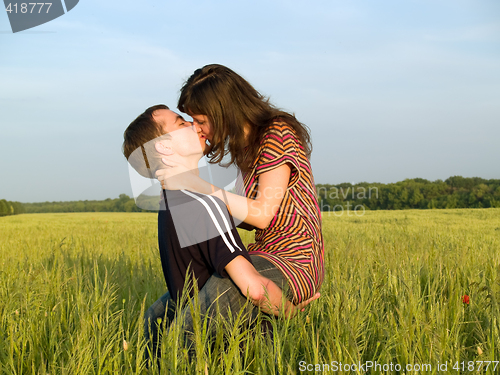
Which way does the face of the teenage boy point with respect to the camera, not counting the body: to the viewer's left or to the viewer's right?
to the viewer's right

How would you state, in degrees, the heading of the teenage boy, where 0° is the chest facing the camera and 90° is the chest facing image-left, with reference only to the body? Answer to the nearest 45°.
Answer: approximately 270°
